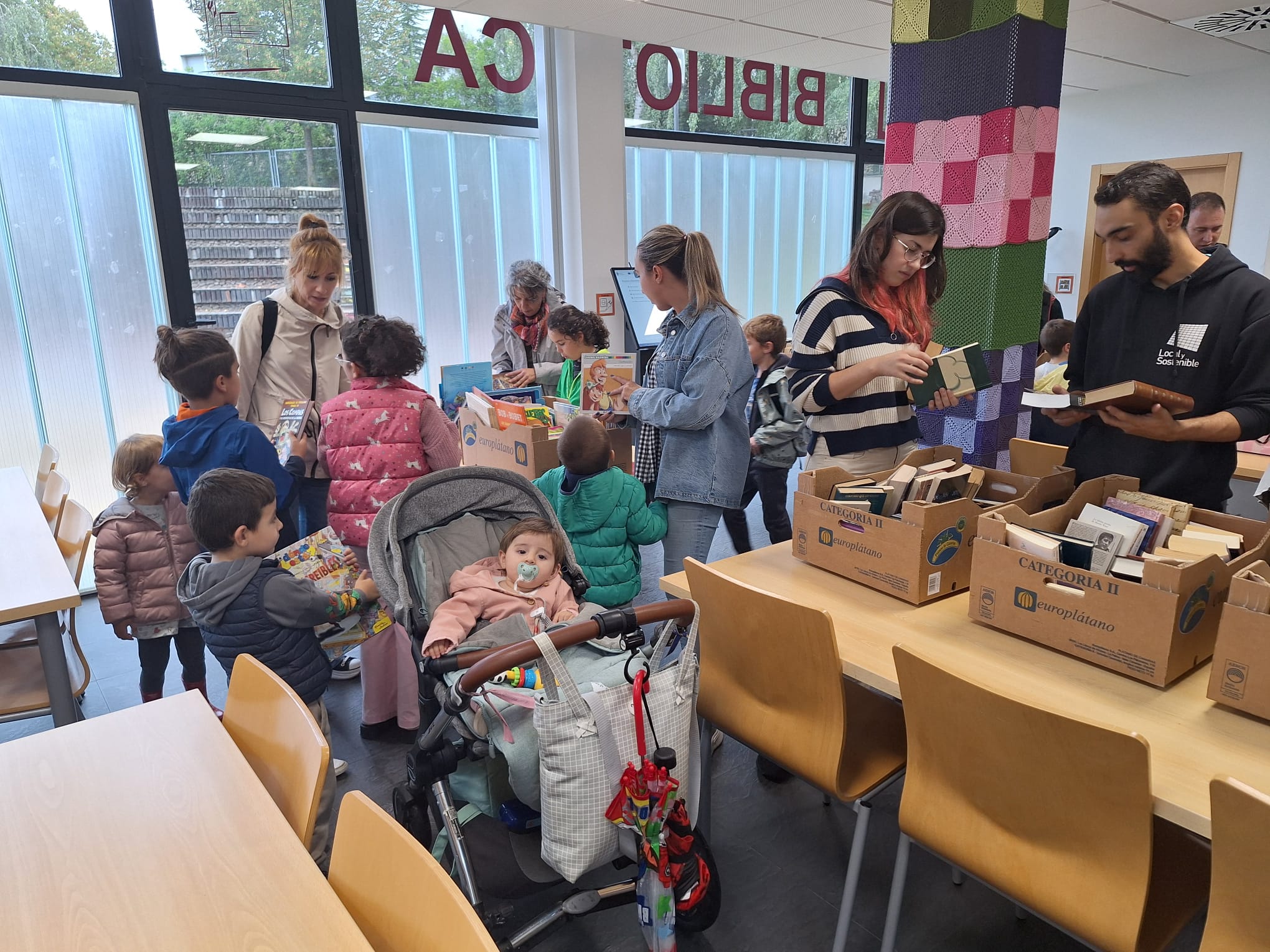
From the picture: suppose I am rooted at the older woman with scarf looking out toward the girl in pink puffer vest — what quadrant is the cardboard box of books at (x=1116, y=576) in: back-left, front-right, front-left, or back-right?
front-left

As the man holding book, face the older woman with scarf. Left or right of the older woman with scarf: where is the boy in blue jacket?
left

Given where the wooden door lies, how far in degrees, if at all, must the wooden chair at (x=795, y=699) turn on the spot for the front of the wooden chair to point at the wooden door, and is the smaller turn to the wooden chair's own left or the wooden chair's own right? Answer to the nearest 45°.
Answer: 0° — it already faces it

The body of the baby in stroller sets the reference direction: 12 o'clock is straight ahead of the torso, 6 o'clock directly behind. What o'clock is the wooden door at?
The wooden door is roughly at 8 o'clock from the baby in stroller.

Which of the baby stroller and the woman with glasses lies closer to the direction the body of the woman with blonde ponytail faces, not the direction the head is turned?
the baby stroller

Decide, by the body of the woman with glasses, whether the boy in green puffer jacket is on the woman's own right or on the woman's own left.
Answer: on the woman's own right

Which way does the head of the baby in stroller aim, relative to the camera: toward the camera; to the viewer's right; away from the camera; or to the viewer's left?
toward the camera

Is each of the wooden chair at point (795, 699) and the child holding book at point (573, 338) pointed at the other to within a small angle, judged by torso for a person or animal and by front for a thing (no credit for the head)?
no

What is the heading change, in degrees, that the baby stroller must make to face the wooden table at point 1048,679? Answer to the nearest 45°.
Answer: approximately 45° to its left

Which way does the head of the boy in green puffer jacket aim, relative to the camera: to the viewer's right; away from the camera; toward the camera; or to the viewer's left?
away from the camera

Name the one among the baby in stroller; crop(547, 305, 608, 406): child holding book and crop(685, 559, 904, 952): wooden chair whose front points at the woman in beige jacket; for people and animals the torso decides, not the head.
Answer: the child holding book

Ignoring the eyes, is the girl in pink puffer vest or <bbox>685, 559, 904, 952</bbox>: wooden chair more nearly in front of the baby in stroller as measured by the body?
the wooden chair

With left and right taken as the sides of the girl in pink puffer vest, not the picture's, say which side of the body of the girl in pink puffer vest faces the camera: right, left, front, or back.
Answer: back

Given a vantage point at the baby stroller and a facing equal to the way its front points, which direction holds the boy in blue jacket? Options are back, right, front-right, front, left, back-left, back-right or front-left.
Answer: back

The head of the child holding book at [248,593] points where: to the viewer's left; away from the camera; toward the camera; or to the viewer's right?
to the viewer's right

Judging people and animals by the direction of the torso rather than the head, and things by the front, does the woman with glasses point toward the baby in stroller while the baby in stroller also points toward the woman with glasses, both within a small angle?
no

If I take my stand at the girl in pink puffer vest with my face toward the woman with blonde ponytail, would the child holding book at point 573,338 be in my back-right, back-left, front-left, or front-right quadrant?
front-left

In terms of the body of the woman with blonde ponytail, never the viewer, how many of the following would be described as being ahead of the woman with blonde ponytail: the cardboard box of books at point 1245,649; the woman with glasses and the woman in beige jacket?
1

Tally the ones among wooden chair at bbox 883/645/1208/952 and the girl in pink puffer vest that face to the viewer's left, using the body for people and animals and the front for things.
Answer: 0

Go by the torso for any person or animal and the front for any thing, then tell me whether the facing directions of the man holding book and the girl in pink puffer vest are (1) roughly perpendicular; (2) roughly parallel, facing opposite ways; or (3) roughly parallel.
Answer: roughly perpendicular
